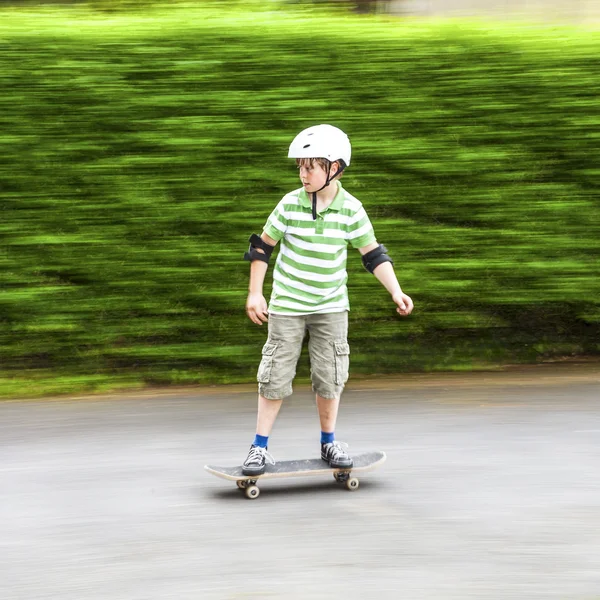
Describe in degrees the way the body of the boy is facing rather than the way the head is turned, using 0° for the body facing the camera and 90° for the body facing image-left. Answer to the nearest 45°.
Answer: approximately 0°
